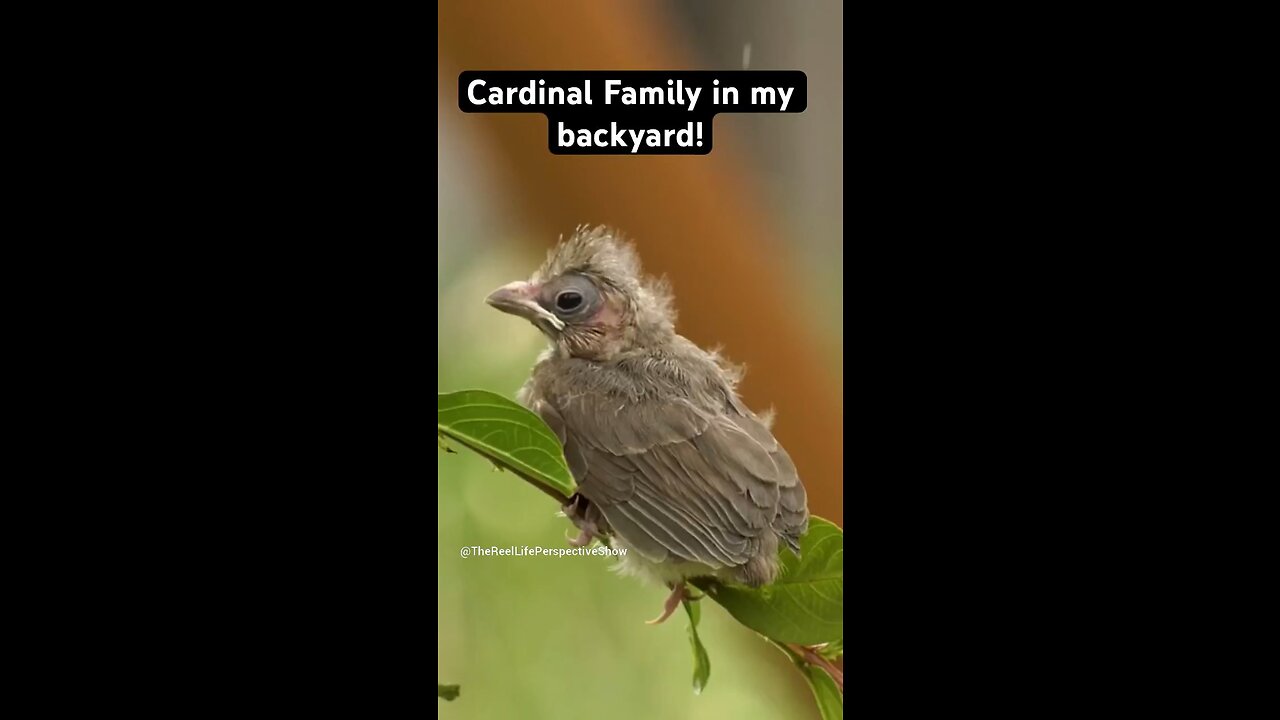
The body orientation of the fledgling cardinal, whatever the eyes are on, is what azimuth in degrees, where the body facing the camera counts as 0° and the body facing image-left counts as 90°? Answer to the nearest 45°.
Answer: approximately 90°
